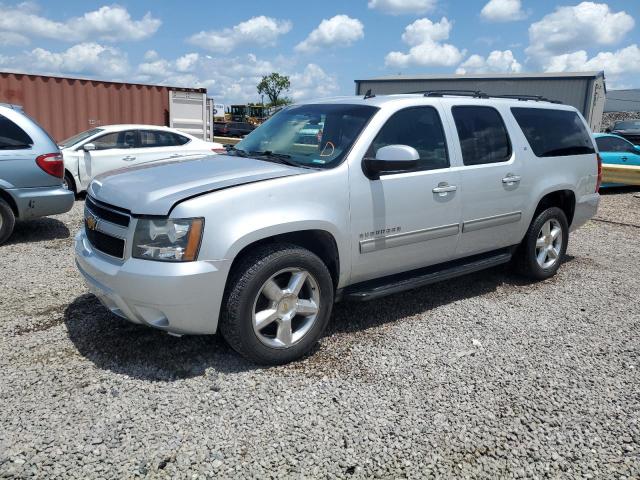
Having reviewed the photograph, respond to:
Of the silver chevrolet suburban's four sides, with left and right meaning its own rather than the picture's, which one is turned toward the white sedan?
right

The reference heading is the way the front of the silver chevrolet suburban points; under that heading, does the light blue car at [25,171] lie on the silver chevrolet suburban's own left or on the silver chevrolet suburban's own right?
on the silver chevrolet suburban's own right

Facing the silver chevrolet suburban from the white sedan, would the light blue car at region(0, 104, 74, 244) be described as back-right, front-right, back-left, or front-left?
front-right

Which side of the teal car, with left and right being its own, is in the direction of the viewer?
left

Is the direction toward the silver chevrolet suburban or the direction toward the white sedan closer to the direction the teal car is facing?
the white sedan

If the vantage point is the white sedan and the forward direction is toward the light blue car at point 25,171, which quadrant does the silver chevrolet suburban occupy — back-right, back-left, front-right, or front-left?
front-left
